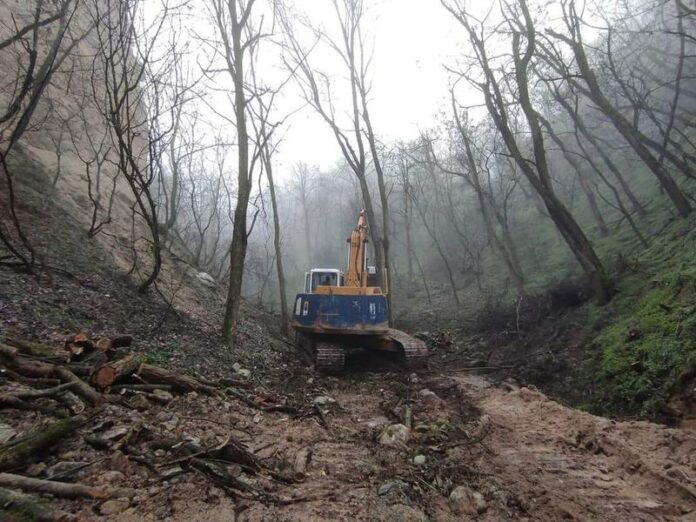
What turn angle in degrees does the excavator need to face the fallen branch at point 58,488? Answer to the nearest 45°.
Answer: approximately 180°

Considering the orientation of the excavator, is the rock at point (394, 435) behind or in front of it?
behind

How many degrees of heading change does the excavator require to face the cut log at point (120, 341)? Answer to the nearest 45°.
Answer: approximately 135° to its left

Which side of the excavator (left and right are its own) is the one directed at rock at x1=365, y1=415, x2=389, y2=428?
back

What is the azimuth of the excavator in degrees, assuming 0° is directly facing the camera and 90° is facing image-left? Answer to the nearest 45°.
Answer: approximately 180°

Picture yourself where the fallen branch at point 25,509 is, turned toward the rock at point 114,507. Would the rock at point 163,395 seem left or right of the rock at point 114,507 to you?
left

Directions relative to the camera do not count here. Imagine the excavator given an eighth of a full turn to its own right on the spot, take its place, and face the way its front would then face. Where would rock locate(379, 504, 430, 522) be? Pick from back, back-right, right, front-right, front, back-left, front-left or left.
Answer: back-right

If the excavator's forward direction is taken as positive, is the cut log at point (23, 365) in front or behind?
behind

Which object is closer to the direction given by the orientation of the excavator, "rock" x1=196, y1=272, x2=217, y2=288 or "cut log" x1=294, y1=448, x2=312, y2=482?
the rock

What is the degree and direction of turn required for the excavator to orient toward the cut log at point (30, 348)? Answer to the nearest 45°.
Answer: approximately 135° to its left

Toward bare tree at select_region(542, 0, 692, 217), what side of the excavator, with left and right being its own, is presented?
right

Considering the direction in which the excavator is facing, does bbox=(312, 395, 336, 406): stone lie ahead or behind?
behind

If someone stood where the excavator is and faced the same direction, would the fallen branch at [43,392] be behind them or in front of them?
behind
